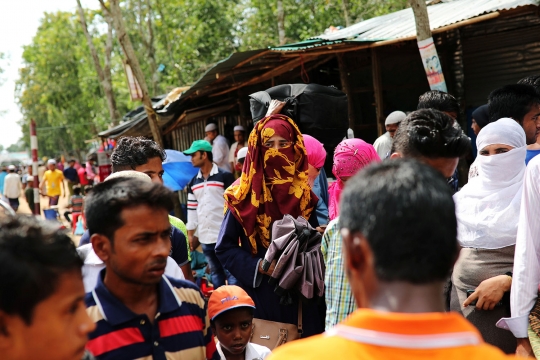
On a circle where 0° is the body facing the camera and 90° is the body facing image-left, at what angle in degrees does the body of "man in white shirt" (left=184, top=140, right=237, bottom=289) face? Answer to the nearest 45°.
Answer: approximately 45°

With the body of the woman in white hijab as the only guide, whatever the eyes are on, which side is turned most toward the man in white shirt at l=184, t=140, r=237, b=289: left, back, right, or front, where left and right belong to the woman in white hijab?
right

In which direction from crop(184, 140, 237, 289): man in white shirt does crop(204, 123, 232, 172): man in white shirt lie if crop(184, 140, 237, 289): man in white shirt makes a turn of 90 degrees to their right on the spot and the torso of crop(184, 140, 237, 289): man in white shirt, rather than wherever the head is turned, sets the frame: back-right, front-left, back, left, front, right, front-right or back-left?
front-right

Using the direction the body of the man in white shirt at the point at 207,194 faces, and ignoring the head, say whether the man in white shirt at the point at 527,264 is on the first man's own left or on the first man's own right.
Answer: on the first man's own left

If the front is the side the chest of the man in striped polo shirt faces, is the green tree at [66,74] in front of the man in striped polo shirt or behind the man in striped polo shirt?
behind

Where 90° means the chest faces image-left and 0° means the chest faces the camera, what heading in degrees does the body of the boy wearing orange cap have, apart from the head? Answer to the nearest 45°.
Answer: approximately 0°

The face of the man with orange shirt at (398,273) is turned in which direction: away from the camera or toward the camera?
away from the camera
